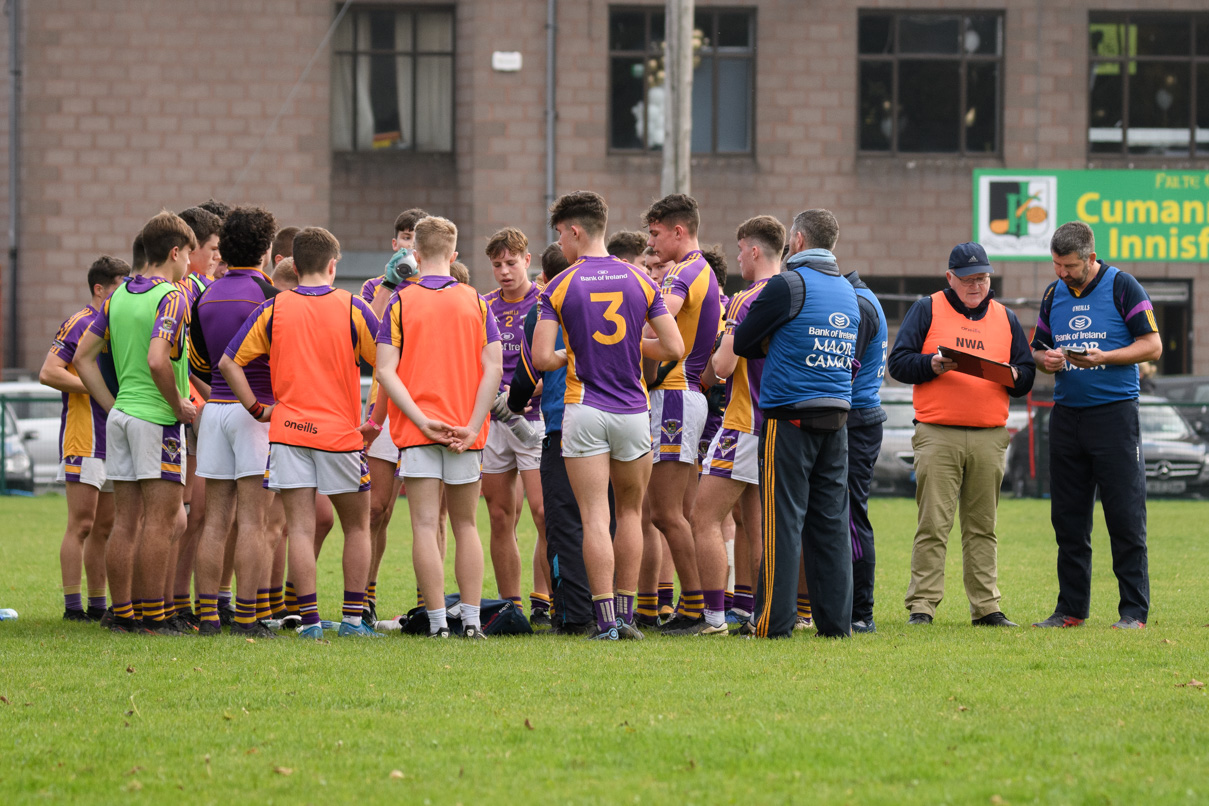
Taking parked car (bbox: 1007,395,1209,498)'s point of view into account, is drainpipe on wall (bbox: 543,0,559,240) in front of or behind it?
behind

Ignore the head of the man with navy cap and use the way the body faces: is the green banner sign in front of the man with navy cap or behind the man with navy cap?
behind

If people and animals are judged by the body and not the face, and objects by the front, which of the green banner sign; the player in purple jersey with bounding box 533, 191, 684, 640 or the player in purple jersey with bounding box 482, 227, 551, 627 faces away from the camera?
the player in purple jersey with bounding box 533, 191, 684, 640

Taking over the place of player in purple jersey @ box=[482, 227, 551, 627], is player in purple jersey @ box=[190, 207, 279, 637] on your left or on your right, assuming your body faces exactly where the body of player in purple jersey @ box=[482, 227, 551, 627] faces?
on your right

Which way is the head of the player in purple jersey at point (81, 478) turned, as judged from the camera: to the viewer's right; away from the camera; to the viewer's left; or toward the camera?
to the viewer's right

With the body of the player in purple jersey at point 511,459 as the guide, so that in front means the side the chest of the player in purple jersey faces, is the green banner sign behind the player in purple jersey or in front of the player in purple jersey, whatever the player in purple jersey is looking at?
behind

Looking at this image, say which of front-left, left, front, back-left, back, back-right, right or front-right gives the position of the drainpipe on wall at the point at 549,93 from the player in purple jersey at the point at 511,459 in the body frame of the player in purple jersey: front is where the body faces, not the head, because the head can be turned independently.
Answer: back

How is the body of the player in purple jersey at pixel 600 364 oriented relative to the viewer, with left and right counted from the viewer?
facing away from the viewer

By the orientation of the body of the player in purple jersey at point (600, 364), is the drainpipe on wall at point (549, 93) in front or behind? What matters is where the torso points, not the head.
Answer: in front

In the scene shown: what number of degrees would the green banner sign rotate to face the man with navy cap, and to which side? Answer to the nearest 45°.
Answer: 0° — it already faces them
